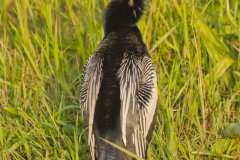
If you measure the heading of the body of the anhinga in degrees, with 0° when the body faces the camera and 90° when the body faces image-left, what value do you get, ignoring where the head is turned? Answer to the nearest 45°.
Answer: approximately 180°
